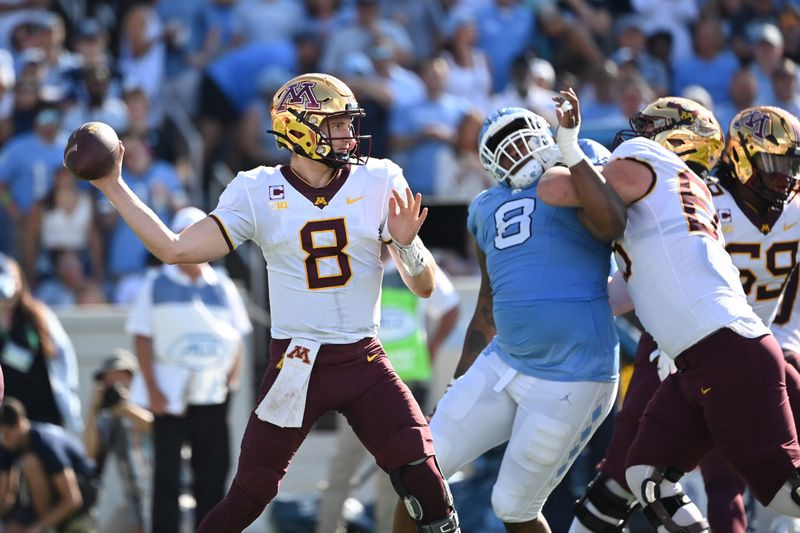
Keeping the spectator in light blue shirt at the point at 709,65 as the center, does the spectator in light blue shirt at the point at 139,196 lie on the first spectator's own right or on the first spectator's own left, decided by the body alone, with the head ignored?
on the first spectator's own right

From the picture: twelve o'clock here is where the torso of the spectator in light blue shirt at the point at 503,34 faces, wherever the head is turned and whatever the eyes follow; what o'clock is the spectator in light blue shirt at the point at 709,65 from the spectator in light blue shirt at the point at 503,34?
the spectator in light blue shirt at the point at 709,65 is roughly at 9 o'clock from the spectator in light blue shirt at the point at 503,34.

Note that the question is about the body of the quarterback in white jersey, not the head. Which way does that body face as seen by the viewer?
toward the camera

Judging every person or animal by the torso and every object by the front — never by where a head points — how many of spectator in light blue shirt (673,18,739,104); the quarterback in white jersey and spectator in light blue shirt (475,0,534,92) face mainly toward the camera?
3

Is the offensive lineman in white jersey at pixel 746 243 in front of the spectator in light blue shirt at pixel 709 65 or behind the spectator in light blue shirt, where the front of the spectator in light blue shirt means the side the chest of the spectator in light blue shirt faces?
in front

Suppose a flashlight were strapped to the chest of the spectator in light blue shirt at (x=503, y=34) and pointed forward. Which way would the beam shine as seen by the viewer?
toward the camera

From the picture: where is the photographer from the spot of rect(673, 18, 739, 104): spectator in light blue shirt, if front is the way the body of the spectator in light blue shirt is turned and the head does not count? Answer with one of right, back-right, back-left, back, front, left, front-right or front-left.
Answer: front-right

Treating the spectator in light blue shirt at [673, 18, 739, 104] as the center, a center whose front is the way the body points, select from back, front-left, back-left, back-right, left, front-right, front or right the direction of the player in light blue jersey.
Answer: front
